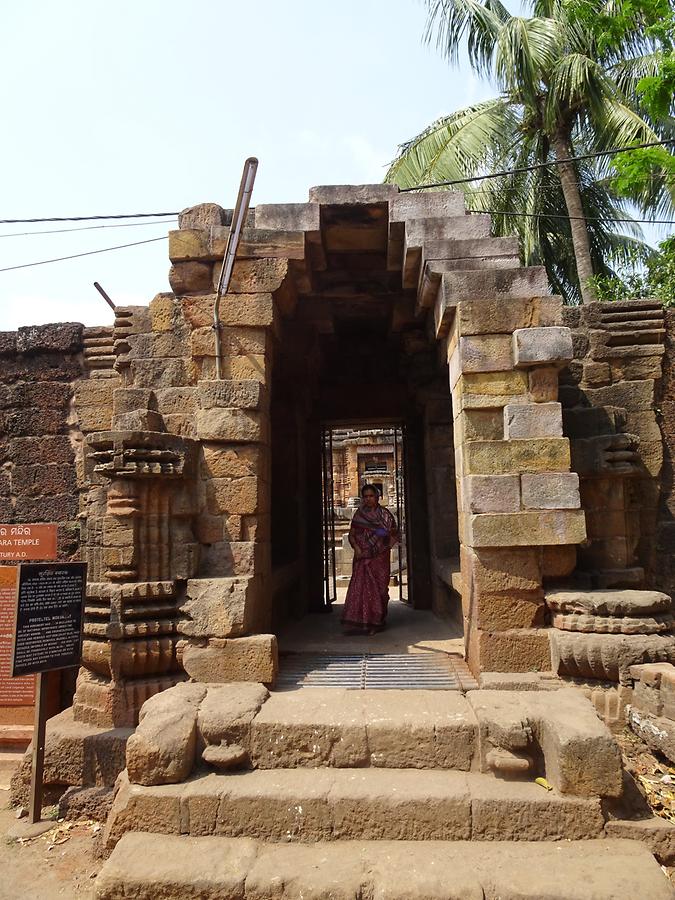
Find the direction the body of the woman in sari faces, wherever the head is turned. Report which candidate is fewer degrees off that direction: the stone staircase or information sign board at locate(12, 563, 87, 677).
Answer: the stone staircase

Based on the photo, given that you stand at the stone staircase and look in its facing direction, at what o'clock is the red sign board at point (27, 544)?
The red sign board is roughly at 4 o'clock from the stone staircase.

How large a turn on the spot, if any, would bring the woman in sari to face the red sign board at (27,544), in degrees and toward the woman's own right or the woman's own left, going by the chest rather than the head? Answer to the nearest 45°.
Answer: approximately 90° to the woman's own right

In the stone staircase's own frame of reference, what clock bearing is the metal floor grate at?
The metal floor grate is roughly at 6 o'clock from the stone staircase.

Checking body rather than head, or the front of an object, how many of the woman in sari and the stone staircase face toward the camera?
2

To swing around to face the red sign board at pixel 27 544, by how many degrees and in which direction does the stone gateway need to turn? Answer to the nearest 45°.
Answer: approximately 135° to its right

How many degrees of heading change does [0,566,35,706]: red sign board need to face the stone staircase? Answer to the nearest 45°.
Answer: approximately 45° to its left

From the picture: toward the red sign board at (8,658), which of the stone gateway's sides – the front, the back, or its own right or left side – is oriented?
right

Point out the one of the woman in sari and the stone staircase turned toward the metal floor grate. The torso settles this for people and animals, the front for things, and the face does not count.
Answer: the woman in sari

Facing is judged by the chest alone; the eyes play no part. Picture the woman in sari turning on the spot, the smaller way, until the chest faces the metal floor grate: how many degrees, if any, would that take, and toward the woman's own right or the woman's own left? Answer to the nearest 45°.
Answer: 0° — they already face it

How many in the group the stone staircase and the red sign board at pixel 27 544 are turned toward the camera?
2

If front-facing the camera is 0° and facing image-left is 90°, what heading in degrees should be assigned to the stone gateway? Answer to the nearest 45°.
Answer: approximately 0°
